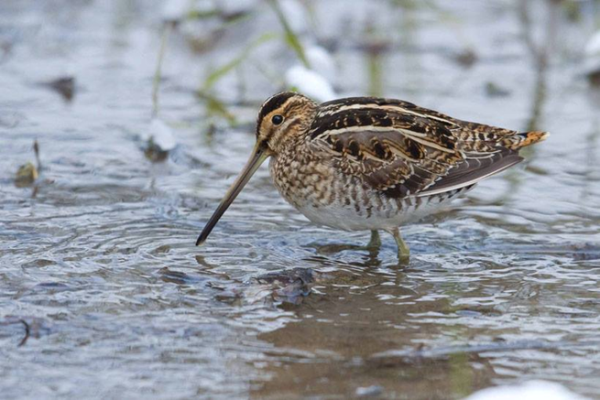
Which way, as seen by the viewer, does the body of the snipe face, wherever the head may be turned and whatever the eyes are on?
to the viewer's left

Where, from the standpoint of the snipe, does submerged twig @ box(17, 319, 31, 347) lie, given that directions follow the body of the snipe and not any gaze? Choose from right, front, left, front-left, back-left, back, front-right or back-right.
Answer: front-left

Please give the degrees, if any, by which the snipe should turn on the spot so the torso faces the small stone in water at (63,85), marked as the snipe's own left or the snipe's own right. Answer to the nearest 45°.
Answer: approximately 45° to the snipe's own right
